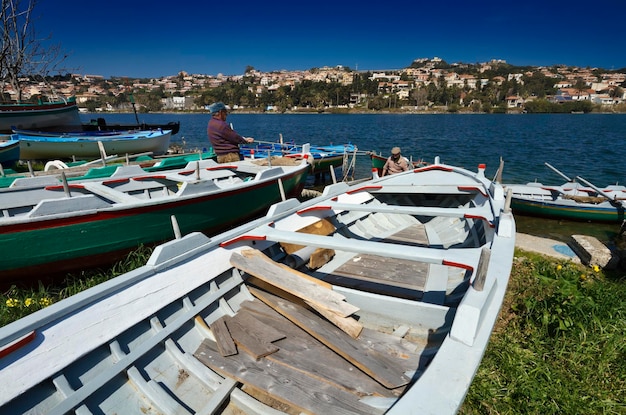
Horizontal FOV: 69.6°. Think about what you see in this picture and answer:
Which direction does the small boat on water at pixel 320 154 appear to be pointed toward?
to the viewer's right

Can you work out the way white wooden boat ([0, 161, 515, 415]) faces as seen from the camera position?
facing away from the viewer and to the right of the viewer

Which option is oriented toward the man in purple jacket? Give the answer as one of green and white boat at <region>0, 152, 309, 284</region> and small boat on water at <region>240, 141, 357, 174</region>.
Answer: the green and white boat

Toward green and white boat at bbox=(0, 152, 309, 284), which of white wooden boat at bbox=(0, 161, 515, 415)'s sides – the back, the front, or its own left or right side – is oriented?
left

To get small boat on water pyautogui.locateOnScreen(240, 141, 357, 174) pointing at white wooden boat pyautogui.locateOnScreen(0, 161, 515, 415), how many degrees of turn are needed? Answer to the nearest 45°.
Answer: approximately 90° to its right

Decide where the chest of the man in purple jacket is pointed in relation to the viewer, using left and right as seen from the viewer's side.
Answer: facing to the right of the viewer

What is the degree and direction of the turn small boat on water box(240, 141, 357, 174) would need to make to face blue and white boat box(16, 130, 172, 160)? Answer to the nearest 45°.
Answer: approximately 180°
